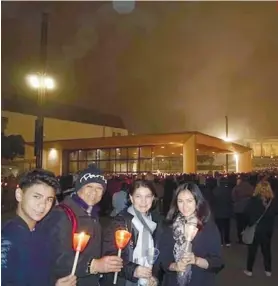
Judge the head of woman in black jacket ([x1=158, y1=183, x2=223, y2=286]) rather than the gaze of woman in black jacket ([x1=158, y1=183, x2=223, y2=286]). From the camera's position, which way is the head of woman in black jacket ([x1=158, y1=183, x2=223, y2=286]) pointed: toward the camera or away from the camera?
toward the camera

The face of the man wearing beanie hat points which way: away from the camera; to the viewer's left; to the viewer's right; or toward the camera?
toward the camera

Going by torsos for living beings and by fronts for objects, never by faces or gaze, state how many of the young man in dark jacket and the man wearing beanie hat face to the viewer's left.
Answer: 0

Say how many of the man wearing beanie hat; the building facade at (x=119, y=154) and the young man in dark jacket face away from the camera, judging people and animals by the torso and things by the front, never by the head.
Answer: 0

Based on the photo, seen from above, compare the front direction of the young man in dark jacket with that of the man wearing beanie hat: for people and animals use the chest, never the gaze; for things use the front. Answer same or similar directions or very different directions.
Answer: same or similar directions

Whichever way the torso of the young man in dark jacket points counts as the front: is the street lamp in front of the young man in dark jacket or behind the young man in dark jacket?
behind

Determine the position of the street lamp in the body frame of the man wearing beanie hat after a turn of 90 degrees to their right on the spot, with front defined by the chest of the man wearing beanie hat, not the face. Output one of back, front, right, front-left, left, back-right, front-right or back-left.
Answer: back-right

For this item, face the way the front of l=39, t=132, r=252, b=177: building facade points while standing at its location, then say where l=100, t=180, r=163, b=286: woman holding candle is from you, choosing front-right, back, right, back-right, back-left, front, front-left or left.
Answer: front-left

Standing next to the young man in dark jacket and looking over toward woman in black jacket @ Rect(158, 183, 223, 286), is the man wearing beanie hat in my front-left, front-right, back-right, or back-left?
front-left

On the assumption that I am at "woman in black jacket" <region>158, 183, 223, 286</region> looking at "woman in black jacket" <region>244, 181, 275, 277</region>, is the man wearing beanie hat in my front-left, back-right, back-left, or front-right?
back-left

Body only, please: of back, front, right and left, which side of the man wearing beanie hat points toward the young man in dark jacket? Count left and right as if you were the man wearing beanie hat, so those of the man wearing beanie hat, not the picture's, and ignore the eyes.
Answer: right

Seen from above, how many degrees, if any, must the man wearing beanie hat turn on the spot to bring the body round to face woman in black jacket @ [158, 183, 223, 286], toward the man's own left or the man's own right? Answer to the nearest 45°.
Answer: approximately 45° to the man's own left

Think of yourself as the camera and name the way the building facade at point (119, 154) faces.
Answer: facing the viewer and to the left of the viewer

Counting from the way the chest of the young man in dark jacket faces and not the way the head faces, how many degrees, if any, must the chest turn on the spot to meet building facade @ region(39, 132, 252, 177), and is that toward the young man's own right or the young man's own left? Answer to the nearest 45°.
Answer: approximately 135° to the young man's own left

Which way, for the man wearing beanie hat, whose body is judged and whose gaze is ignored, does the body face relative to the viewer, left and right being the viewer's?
facing the viewer and to the right of the viewer

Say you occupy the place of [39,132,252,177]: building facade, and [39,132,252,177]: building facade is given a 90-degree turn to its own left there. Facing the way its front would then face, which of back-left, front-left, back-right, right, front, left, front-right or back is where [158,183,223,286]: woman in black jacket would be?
front-right
